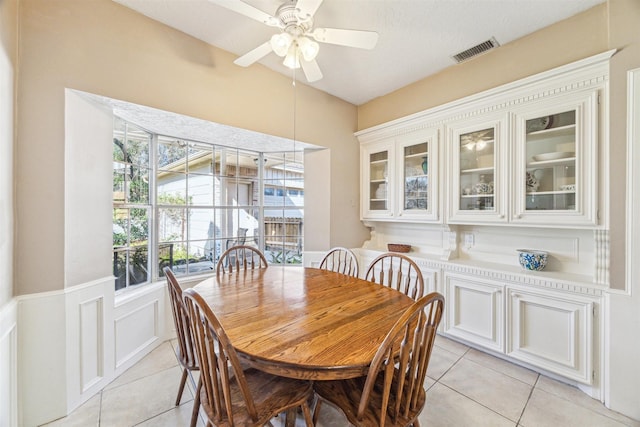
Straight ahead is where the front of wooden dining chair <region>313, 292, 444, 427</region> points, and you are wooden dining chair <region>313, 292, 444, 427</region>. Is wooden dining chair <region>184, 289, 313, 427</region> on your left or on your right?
on your left

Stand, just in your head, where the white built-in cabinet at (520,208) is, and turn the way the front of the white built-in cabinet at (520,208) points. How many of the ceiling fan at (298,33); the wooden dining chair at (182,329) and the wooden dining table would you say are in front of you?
3

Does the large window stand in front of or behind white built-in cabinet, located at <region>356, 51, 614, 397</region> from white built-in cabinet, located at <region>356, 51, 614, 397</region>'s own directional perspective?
in front

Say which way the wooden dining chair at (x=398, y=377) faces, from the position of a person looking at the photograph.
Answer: facing away from the viewer and to the left of the viewer

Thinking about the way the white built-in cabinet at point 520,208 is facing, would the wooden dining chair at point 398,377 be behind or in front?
in front

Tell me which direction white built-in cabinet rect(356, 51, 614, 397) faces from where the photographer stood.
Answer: facing the viewer and to the left of the viewer

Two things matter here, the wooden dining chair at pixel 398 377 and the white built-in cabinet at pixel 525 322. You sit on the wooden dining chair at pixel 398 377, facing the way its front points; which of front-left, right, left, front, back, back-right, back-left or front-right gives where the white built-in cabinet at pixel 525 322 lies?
right

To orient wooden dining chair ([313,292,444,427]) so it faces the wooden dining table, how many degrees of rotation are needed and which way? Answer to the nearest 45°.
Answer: approximately 45° to its left

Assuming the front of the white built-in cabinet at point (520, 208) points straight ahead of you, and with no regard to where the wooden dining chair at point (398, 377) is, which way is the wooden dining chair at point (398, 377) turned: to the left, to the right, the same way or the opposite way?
to the right

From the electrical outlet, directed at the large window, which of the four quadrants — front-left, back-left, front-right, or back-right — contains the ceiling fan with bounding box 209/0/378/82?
front-left

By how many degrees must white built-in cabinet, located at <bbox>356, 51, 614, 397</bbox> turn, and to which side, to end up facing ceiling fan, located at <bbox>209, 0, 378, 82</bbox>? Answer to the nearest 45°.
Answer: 0° — it already faces it

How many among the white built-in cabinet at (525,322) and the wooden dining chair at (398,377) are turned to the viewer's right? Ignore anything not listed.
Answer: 0

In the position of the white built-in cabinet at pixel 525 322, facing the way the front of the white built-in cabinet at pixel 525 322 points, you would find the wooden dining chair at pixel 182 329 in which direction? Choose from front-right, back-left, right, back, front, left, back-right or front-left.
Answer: front

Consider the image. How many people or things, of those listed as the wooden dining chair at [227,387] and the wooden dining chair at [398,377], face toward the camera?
0

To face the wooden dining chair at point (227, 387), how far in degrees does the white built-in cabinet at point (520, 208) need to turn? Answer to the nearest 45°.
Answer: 0° — it already faces it

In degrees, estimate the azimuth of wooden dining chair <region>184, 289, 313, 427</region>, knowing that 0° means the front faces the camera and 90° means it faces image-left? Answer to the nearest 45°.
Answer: approximately 225°

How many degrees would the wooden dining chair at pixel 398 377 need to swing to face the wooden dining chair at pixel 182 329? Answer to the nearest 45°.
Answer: approximately 45° to its left
